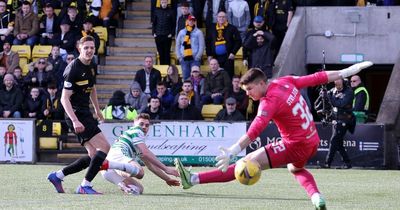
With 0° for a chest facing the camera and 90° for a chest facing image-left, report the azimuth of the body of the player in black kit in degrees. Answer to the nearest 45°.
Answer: approximately 315°

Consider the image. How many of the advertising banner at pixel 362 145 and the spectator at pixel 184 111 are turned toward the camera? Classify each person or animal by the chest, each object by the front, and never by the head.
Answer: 2

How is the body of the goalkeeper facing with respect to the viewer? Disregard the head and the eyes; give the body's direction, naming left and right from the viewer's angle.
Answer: facing away from the viewer and to the left of the viewer

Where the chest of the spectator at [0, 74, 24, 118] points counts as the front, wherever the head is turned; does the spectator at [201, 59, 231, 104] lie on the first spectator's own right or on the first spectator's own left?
on the first spectator's own left
